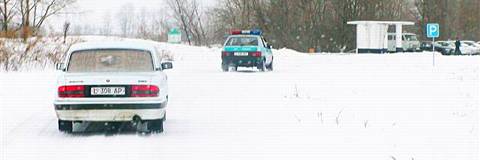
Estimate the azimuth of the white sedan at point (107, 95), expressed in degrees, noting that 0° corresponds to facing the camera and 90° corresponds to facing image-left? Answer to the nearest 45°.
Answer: approximately 180°

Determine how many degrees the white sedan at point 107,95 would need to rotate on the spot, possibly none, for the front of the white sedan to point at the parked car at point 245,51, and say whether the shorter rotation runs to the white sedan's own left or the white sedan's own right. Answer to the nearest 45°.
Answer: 0° — it already faces it
